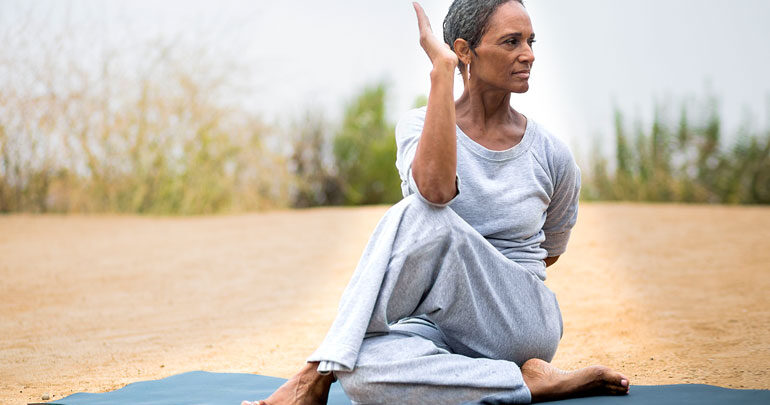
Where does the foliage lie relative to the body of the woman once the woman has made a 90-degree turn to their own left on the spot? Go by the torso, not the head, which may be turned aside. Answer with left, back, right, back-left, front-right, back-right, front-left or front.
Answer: left

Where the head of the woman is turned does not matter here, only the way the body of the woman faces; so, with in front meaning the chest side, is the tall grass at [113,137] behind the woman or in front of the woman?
behind

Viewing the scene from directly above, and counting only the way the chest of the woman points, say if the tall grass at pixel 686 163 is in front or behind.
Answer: behind

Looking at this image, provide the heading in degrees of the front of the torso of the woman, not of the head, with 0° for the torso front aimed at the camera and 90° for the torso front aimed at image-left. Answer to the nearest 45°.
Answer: approximately 0°

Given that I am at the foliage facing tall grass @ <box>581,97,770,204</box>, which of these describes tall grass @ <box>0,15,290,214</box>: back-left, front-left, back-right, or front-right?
back-right
